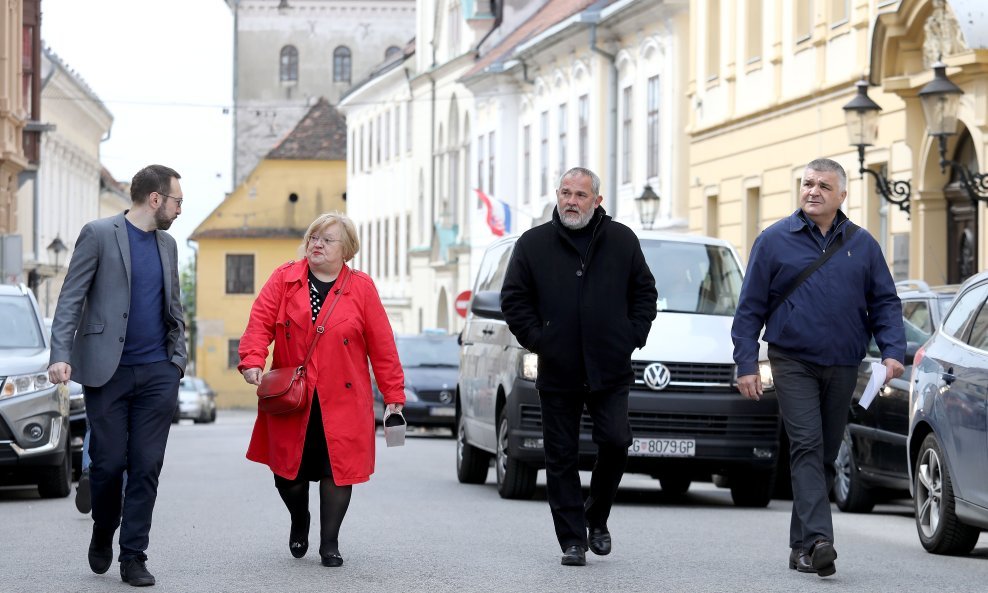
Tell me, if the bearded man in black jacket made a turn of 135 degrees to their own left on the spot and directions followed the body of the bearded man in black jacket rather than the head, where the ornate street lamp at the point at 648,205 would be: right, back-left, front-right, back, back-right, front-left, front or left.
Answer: front-left

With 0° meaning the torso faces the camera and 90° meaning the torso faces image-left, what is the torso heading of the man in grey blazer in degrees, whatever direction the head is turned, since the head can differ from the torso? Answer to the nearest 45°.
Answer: approximately 315°

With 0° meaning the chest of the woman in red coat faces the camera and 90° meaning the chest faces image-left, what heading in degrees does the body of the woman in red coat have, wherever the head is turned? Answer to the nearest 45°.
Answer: approximately 0°

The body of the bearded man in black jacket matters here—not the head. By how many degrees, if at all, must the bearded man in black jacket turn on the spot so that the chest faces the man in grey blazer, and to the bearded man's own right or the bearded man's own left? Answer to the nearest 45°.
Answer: approximately 90° to the bearded man's own right

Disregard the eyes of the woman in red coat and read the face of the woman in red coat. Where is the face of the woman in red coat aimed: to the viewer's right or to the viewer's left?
to the viewer's left

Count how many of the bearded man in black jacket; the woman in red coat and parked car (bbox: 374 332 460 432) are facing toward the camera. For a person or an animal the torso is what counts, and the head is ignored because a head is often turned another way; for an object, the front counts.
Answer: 3

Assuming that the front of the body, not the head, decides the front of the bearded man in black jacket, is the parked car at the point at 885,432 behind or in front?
behind
